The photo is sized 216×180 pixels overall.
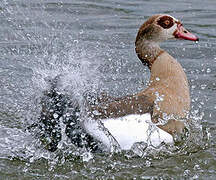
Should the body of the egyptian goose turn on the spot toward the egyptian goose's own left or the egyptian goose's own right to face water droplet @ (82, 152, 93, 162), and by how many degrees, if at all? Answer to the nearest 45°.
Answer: approximately 135° to the egyptian goose's own right

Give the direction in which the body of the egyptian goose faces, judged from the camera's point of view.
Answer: to the viewer's right
